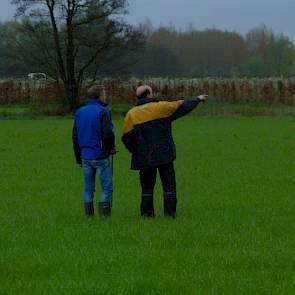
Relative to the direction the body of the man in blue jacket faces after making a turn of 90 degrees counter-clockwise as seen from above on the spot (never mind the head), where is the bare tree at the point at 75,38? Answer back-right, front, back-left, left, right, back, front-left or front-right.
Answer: front-right

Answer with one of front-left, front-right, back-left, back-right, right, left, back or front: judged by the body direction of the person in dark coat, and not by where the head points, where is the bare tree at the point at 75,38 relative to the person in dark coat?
front

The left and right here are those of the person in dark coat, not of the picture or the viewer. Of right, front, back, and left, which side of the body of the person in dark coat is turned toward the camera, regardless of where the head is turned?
back

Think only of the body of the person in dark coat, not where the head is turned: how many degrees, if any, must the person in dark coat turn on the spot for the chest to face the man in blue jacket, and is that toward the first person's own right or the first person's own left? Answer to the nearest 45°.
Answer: approximately 90° to the first person's own left

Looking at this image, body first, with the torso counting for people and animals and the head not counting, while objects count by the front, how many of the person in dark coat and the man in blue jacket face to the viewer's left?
0

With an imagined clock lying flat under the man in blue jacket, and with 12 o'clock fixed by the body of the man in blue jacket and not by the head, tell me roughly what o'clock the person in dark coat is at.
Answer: The person in dark coat is roughly at 2 o'clock from the man in blue jacket.

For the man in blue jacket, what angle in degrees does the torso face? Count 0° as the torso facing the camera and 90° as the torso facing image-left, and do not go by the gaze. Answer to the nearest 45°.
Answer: approximately 225°
